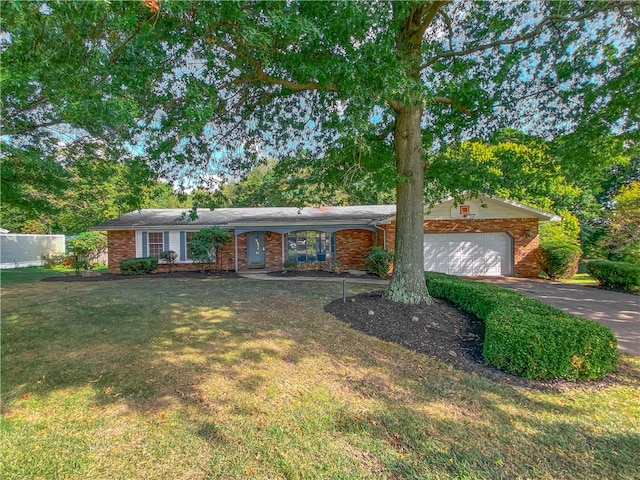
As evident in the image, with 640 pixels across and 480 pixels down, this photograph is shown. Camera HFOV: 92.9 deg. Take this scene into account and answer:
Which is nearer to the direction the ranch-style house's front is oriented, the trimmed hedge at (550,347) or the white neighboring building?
the trimmed hedge

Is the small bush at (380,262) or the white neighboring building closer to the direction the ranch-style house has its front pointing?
the small bush

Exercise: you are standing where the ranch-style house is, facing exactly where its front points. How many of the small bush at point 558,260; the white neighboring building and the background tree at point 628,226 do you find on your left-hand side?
2

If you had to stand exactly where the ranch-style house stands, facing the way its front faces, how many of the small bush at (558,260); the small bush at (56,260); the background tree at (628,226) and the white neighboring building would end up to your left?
2

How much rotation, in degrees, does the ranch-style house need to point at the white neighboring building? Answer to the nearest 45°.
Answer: approximately 90° to its right

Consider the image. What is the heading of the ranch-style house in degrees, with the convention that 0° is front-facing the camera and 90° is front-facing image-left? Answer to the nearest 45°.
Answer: approximately 0°

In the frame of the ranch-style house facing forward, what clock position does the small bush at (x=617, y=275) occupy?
The small bush is roughly at 10 o'clock from the ranch-style house.

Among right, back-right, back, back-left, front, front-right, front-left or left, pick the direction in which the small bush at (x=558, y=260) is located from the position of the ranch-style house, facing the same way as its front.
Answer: left

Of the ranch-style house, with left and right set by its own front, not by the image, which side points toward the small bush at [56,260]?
right

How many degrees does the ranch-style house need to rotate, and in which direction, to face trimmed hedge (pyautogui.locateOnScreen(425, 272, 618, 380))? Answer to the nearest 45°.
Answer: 0° — it already faces it

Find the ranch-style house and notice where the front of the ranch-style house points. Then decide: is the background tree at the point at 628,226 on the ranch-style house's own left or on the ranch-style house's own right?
on the ranch-style house's own left

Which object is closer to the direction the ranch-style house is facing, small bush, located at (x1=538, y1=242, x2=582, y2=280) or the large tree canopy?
the large tree canopy

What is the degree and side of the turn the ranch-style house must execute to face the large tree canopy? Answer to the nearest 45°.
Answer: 0° — it already faces it
